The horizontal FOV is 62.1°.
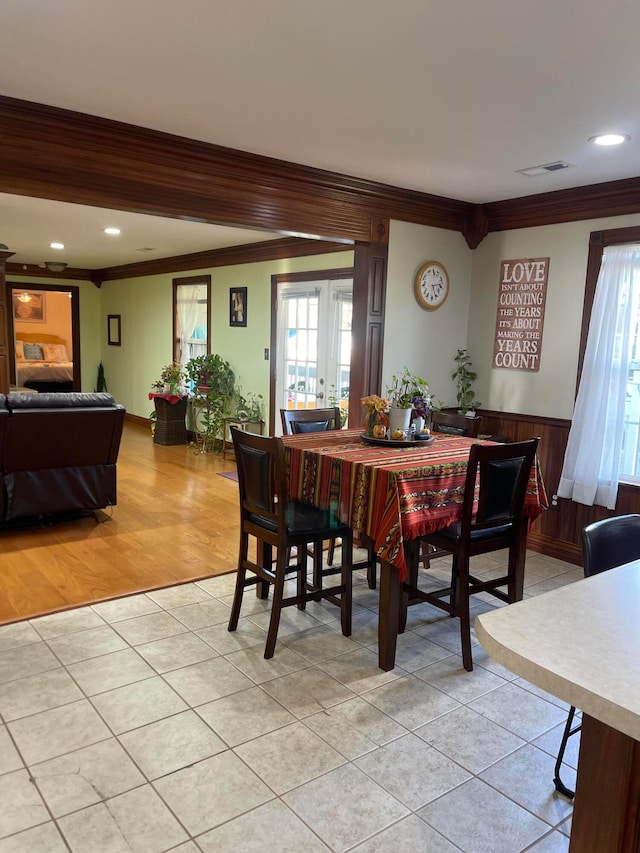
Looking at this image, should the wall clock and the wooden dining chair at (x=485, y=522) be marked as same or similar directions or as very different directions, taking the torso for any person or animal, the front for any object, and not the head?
very different directions

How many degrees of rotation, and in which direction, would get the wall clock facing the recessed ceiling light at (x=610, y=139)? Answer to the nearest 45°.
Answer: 0° — it already faces it

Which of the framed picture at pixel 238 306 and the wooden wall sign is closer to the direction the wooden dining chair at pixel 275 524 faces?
the wooden wall sign

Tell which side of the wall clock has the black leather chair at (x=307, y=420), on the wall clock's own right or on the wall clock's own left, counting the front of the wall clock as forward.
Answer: on the wall clock's own right

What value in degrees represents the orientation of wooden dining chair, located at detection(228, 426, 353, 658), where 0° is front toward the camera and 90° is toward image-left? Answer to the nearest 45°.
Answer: approximately 225°

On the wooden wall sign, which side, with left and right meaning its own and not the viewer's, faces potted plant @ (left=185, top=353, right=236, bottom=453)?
right

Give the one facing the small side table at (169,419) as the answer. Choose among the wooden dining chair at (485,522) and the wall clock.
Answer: the wooden dining chair

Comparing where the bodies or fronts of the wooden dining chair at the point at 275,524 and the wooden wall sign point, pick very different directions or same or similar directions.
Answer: very different directions
